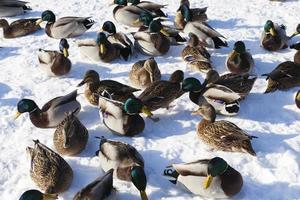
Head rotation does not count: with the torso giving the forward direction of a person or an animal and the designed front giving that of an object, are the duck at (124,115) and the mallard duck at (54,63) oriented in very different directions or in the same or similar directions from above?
same or similar directions

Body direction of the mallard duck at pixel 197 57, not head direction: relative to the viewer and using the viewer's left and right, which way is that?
facing away from the viewer and to the left of the viewer

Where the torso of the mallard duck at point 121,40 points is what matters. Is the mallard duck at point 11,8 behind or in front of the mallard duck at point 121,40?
in front

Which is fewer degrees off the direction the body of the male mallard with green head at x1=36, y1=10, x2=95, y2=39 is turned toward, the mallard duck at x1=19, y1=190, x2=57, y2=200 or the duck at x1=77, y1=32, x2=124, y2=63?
the mallard duck

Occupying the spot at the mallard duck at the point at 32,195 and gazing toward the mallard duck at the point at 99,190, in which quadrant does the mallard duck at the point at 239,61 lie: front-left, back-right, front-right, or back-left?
front-left

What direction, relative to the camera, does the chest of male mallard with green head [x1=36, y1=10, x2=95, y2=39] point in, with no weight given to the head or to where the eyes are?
to the viewer's left

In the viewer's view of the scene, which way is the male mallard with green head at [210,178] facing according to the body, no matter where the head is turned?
to the viewer's right

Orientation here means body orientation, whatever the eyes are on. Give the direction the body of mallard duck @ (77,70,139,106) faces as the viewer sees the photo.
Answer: to the viewer's left

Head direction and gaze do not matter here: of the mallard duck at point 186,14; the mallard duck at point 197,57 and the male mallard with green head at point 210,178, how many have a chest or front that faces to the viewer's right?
1

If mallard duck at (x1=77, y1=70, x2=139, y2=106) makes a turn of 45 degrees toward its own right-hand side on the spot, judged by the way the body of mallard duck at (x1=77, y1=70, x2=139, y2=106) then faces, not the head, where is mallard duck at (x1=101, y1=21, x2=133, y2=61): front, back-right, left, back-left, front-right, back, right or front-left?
front-right

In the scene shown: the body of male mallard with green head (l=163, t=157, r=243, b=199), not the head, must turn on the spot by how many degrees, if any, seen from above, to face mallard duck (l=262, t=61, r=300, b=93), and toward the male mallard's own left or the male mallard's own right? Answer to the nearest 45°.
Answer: approximately 90° to the male mallard's own left

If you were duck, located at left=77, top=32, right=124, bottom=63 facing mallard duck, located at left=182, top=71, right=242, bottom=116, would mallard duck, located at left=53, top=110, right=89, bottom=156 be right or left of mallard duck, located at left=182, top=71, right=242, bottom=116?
right

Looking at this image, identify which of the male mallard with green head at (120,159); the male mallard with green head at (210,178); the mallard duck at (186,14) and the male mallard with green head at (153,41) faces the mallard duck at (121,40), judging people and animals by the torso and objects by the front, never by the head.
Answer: the mallard duck at (186,14)
